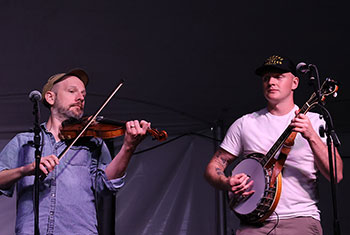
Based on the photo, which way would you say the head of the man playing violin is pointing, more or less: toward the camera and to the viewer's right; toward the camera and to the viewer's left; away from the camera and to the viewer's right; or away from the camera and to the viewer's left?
toward the camera and to the viewer's right

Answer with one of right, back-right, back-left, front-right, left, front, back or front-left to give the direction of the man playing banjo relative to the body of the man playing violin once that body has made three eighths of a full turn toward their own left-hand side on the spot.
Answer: front-right

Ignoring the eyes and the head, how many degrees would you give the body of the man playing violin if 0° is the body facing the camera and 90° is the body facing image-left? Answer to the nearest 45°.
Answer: approximately 0°
